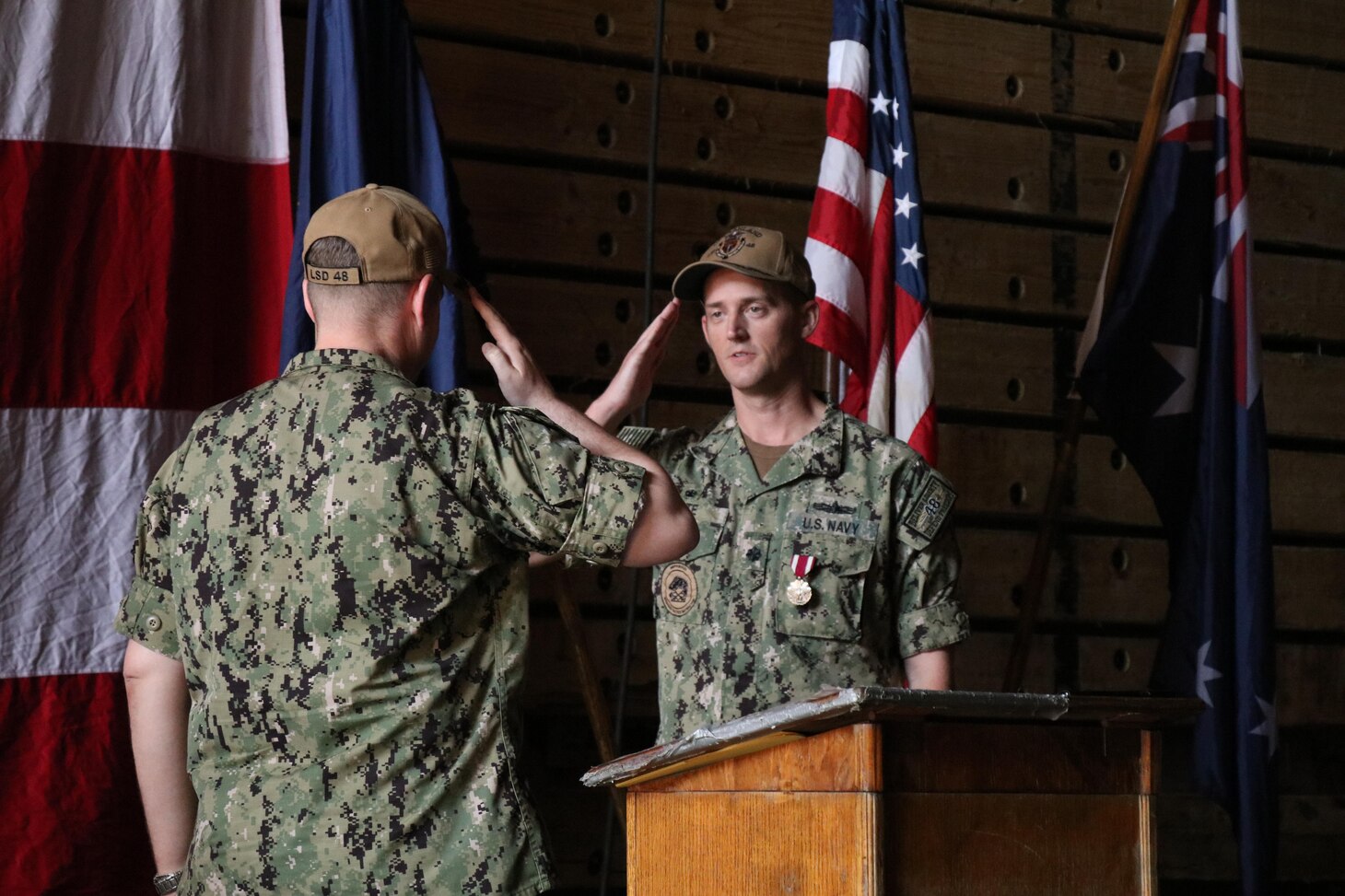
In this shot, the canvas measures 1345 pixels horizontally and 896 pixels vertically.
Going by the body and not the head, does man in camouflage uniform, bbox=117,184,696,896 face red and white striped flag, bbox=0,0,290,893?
no

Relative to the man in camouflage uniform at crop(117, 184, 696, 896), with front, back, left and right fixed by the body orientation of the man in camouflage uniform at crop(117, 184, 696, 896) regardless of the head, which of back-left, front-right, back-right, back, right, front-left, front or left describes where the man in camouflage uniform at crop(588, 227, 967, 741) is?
front

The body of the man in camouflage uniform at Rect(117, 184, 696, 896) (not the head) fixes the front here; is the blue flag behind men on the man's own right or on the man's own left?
on the man's own left

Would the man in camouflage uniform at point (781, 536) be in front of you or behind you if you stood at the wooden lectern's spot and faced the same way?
behind

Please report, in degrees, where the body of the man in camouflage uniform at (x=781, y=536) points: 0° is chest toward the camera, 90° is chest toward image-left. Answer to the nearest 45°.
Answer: approximately 45°

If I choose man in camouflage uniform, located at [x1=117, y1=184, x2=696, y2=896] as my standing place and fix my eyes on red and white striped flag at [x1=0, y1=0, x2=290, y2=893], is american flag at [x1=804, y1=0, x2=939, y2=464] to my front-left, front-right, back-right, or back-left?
front-right

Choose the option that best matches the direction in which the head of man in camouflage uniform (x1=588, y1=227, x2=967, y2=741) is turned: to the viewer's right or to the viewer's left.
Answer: to the viewer's left

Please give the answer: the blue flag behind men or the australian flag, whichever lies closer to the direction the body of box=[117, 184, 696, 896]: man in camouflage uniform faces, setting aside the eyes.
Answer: the australian flag

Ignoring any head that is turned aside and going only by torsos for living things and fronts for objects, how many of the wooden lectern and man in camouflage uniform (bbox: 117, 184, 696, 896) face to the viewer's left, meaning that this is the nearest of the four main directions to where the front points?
0

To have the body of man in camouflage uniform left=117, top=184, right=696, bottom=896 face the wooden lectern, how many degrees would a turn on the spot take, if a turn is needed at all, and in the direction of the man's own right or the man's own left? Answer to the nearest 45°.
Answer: approximately 45° to the man's own right

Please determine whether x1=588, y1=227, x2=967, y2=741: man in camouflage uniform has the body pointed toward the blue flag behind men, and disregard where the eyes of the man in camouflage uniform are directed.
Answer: no

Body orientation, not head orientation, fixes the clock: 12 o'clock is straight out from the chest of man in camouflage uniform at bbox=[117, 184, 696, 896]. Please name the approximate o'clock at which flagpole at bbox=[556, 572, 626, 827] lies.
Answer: The flagpole is roughly at 11 o'clock from the man in camouflage uniform.

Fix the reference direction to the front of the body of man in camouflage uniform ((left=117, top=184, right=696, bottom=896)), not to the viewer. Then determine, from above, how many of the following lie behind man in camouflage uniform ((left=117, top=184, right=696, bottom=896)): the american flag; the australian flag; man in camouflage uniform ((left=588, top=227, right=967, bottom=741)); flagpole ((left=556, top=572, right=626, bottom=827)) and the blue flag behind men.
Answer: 0

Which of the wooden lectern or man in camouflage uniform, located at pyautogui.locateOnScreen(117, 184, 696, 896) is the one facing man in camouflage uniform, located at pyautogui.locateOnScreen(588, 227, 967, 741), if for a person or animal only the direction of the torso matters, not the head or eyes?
man in camouflage uniform, located at pyautogui.locateOnScreen(117, 184, 696, 896)
